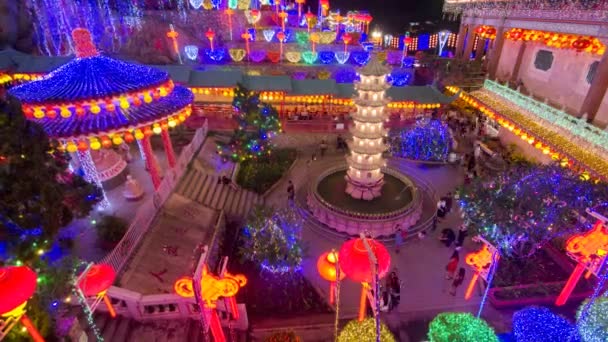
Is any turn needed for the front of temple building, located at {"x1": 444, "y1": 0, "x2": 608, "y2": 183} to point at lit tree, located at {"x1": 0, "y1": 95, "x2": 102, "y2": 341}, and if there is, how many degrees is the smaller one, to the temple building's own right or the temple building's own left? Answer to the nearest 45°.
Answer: approximately 45° to the temple building's own left

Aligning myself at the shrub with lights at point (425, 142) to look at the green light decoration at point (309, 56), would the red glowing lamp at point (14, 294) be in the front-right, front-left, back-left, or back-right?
back-left

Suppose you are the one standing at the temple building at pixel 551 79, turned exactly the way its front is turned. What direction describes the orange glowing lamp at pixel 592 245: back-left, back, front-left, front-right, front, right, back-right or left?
front-left

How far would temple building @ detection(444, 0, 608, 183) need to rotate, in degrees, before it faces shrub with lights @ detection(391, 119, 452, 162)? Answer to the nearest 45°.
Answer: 0° — it already faces it

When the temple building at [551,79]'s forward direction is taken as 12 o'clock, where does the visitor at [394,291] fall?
The visitor is roughly at 11 o'clock from the temple building.

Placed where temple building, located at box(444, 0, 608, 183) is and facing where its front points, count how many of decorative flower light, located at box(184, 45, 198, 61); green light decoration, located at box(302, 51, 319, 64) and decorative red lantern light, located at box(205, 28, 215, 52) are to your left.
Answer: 0

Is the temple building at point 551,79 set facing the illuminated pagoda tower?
yes

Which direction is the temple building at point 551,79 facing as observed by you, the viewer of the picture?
facing the viewer and to the left of the viewer

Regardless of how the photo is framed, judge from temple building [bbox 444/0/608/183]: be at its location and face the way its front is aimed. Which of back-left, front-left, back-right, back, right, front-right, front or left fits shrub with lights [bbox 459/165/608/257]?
front-left

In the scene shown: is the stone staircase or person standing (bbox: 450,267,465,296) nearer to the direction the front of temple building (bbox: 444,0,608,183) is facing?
the stone staircase

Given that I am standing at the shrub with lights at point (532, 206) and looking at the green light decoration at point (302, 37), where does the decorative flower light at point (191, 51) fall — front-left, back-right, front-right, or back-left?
front-left

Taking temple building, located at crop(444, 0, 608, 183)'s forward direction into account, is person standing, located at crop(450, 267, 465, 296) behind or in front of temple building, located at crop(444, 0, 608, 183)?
in front

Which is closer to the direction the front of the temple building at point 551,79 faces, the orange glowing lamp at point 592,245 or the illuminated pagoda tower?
the illuminated pagoda tower

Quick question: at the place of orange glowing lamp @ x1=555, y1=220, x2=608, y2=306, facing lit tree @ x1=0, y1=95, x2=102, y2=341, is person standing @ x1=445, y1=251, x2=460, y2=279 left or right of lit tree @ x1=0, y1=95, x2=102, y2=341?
right

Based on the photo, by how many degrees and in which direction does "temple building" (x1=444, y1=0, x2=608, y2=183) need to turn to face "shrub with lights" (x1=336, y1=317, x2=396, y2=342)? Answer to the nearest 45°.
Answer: approximately 45° to its left

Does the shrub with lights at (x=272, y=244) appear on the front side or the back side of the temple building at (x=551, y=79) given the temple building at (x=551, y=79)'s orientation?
on the front side

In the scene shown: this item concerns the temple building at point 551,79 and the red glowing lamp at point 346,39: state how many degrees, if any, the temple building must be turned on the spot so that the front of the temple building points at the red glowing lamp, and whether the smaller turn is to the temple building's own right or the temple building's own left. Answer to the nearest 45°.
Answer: approximately 90° to the temple building's own right

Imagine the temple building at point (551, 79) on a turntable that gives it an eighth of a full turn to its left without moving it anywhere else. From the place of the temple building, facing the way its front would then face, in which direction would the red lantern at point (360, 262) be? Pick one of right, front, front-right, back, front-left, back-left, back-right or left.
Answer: front

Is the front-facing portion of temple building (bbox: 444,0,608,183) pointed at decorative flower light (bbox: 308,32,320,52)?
no
